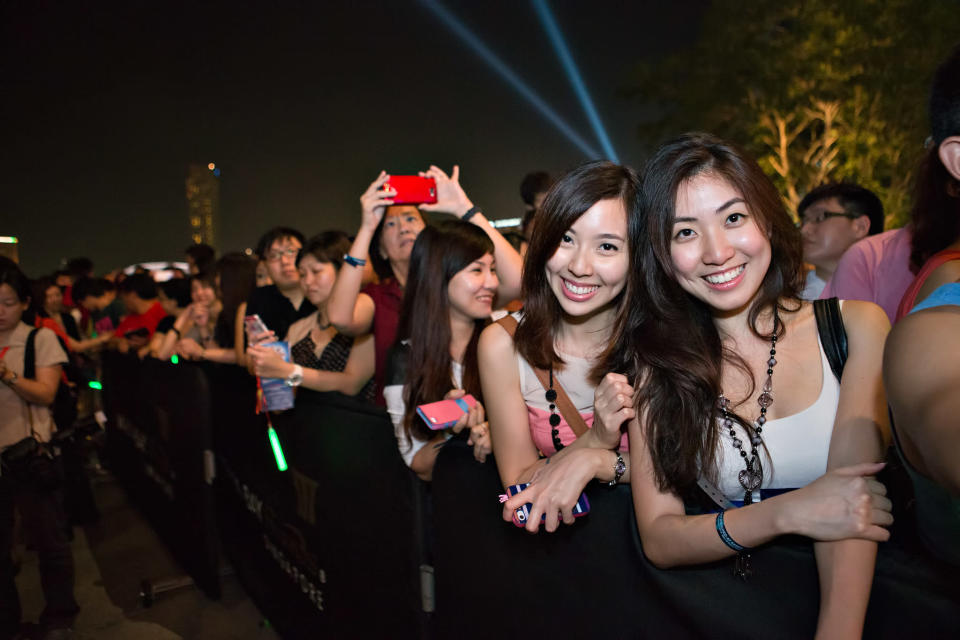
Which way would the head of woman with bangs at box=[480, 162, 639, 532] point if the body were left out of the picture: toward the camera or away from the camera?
toward the camera

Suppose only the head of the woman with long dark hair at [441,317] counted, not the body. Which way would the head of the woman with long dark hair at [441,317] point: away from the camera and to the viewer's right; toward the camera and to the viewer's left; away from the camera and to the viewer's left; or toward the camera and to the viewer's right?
toward the camera and to the viewer's right

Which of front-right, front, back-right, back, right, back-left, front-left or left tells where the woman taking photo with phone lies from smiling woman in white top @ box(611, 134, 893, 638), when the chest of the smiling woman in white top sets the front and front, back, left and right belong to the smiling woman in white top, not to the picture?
back-right

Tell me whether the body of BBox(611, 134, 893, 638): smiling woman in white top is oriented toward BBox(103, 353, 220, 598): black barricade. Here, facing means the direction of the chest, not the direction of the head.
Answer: no

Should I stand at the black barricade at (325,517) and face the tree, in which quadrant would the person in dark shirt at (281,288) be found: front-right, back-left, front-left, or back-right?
front-left

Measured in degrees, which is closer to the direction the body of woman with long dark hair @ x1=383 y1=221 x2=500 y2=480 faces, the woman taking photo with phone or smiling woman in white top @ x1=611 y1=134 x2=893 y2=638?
the smiling woman in white top

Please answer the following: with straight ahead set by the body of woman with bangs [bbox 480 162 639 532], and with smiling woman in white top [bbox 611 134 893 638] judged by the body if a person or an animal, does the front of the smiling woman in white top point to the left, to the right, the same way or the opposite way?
the same way

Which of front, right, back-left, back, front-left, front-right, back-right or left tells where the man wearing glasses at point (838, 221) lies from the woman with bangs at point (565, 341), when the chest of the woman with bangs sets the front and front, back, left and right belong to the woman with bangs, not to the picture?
back-left

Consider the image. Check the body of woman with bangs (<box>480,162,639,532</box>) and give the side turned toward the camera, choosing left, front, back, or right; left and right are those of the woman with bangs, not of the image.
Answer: front

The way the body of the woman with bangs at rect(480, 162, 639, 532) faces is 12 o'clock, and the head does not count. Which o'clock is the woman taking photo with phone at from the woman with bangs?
The woman taking photo with phone is roughly at 5 o'clock from the woman with bangs.

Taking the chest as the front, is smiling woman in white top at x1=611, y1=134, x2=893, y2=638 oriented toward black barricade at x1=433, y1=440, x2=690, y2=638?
no

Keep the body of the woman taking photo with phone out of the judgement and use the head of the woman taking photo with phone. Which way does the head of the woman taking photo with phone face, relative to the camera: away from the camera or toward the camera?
toward the camera

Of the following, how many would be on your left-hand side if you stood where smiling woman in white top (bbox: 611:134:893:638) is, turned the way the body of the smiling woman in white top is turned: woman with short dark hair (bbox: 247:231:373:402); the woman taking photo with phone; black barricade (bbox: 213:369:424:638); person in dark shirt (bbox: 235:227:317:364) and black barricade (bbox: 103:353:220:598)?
0

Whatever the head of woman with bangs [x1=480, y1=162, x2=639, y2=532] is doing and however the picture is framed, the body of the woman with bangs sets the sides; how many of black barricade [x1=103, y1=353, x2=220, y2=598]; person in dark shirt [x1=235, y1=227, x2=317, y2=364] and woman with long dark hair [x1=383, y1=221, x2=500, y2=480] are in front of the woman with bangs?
0

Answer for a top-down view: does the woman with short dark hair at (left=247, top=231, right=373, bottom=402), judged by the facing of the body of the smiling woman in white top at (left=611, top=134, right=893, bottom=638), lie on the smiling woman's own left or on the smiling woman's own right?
on the smiling woman's own right

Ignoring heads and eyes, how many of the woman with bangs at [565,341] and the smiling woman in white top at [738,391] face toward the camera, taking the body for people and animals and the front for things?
2

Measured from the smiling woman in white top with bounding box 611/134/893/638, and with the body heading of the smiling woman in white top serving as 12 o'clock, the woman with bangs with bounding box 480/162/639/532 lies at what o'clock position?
The woman with bangs is roughly at 4 o'clock from the smiling woman in white top.

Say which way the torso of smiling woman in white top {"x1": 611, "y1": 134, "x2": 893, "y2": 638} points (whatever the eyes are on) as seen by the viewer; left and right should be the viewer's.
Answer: facing the viewer

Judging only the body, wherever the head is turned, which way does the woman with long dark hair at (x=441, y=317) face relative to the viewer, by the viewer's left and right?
facing the viewer and to the right of the viewer
